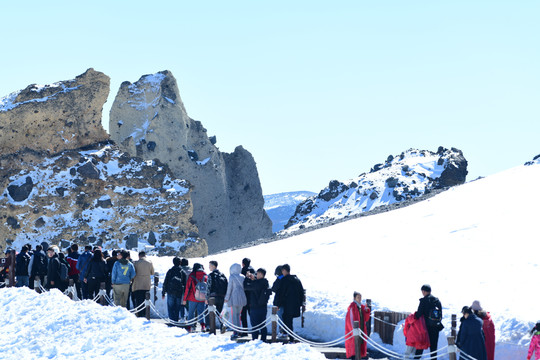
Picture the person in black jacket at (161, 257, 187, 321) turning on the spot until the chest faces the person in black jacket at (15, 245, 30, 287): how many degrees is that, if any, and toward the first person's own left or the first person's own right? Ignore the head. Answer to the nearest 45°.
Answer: approximately 45° to the first person's own left

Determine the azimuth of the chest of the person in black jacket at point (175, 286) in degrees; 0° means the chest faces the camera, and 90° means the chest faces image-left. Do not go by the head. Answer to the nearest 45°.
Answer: approximately 180°

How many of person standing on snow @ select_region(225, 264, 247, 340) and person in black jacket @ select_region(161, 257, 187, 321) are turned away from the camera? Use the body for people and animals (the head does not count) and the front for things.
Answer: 2

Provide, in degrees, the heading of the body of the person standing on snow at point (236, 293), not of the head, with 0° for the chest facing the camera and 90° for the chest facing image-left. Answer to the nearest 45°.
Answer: approximately 180°

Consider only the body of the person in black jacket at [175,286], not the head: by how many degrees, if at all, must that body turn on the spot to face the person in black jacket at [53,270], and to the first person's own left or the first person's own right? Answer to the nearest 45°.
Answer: approximately 45° to the first person's own left

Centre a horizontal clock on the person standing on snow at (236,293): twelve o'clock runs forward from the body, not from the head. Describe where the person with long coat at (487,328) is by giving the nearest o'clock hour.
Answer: The person with long coat is roughly at 4 o'clock from the person standing on snow.

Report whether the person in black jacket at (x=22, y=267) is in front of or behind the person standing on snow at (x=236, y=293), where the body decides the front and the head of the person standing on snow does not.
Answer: in front

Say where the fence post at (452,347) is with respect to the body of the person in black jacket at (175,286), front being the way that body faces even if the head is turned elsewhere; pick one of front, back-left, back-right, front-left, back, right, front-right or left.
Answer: back-right

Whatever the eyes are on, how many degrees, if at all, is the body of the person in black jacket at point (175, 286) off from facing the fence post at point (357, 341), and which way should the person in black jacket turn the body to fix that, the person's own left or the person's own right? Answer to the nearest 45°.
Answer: approximately 135° to the person's own right

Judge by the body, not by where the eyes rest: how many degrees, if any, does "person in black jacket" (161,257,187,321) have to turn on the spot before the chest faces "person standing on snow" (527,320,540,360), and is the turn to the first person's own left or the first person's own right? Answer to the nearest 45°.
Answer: approximately 135° to the first person's own right

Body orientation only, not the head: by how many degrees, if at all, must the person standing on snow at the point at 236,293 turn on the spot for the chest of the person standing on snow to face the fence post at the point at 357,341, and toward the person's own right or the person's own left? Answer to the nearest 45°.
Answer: approximately 135° to the person's own right

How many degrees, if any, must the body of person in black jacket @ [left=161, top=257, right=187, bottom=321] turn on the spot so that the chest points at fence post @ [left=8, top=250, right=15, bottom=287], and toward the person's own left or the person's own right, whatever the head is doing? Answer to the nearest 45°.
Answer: approximately 45° to the person's own left
